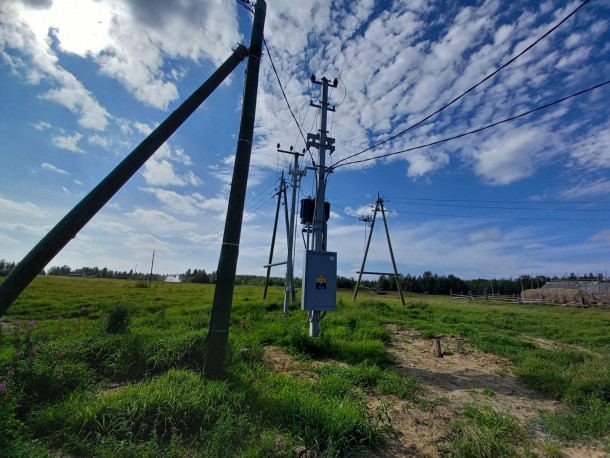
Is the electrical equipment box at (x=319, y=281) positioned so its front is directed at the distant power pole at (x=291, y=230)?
no

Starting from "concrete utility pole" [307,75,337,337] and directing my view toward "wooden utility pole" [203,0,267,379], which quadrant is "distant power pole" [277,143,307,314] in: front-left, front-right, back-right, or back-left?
back-right

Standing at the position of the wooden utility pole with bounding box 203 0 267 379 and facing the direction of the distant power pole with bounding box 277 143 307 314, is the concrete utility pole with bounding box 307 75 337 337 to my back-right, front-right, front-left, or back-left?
front-right

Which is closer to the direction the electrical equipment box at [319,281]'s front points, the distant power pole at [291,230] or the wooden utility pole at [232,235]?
the wooden utility pole

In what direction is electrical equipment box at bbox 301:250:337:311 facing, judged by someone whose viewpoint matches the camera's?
facing the viewer

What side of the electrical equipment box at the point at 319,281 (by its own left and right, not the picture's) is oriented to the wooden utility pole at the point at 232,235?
front
